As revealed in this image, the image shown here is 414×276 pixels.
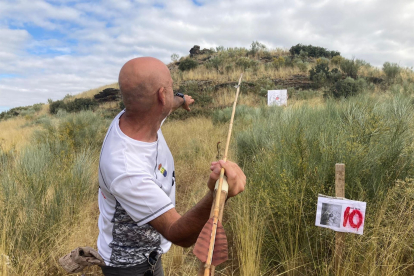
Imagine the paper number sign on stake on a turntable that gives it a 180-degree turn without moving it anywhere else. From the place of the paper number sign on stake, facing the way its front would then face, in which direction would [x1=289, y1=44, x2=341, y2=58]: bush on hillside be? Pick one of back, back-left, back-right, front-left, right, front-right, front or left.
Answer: front

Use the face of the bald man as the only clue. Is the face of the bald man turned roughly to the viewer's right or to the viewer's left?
to the viewer's right

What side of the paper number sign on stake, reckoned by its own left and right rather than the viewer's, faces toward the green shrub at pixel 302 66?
back

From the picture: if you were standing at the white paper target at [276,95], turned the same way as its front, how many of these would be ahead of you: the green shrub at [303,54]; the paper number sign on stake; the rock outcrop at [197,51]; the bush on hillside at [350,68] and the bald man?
2

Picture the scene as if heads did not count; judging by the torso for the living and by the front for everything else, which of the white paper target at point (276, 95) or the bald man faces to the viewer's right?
the bald man

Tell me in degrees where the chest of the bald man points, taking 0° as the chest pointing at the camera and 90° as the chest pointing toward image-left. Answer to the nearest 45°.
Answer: approximately 270°

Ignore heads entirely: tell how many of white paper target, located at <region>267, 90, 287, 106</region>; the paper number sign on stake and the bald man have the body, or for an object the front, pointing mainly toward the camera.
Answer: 2

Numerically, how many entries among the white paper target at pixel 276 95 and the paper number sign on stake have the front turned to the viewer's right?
0

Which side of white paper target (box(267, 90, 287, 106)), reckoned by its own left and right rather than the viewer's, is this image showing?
front

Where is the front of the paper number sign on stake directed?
toward the camera

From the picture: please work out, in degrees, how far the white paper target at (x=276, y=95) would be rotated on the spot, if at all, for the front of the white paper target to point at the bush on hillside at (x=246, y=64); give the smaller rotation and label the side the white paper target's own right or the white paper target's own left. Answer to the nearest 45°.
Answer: approximately 180°
